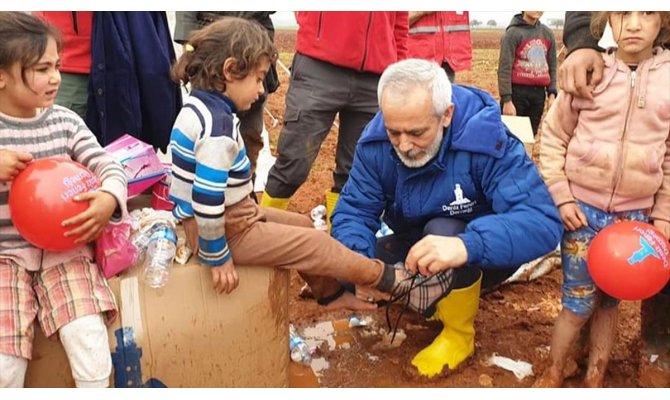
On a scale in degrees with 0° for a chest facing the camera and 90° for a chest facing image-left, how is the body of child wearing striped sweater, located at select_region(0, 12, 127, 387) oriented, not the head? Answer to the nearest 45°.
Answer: approximately 0°

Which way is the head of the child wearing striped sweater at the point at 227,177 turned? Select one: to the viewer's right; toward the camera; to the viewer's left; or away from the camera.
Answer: to the viewer's right

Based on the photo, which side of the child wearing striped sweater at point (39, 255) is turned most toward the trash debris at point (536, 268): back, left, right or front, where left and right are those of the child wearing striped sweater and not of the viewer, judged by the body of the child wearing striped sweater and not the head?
left

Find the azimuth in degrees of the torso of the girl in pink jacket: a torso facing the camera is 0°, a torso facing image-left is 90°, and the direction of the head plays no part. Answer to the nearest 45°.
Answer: approximately 0°

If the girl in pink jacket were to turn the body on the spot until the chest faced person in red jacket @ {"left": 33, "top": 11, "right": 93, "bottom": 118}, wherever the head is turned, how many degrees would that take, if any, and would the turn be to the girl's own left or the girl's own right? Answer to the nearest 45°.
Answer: approximately 90° to the girl's own right

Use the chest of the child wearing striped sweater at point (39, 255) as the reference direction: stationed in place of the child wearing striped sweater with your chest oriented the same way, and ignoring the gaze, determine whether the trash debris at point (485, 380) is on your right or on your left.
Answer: on your left

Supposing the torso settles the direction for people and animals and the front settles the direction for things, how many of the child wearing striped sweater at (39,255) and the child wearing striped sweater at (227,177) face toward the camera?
1

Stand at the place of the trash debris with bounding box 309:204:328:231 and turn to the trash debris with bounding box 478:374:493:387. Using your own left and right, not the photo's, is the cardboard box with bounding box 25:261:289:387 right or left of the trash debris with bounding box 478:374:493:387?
right

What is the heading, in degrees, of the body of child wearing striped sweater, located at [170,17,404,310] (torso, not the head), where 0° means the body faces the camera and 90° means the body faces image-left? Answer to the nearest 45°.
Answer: approximately 270°
